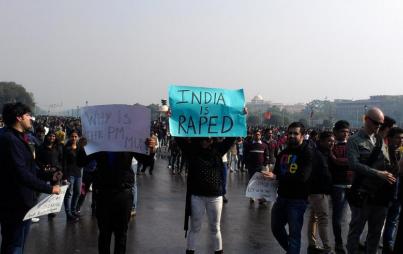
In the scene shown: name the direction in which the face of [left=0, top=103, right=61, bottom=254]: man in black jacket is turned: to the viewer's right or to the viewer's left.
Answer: to the viewer's right

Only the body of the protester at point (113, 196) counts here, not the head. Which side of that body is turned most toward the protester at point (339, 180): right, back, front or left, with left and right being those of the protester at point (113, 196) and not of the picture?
left

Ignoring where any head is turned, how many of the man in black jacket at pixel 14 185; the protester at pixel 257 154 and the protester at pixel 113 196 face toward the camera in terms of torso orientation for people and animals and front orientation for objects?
2

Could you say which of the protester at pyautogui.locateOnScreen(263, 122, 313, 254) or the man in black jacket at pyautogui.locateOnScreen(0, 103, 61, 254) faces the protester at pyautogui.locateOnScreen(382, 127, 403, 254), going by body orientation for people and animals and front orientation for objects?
the man in black jacket

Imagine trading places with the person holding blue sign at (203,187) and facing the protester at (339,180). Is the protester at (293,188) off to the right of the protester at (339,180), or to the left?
right

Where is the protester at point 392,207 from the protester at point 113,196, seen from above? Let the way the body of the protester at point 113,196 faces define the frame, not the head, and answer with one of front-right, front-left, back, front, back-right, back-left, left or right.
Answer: left
